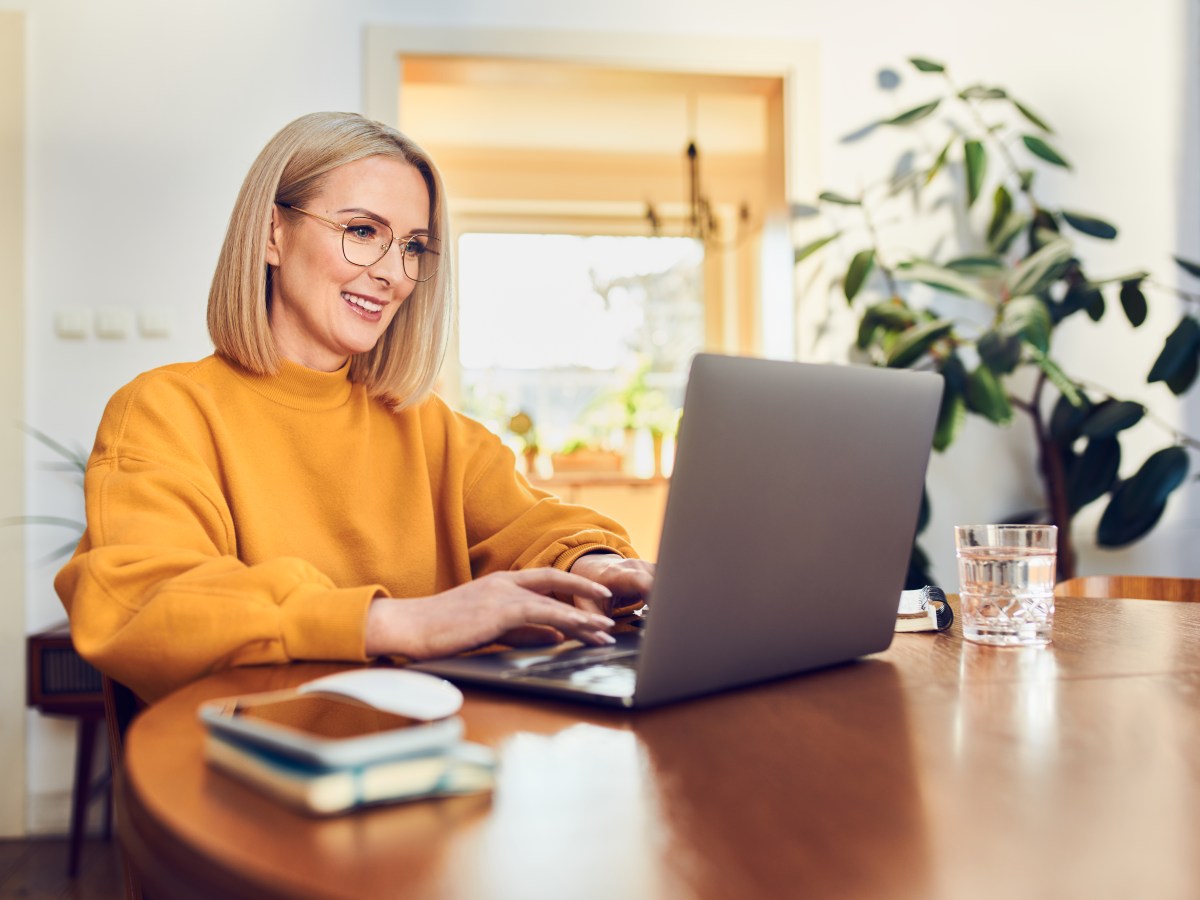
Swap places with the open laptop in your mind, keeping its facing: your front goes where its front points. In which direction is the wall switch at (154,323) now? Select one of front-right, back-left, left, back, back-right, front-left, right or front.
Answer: front

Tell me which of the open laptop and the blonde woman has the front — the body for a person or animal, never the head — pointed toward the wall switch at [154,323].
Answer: the open laptop

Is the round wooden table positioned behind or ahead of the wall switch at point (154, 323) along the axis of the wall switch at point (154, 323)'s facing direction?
ahead

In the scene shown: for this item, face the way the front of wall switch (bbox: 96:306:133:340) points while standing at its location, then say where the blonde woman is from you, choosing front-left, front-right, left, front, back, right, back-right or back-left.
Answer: front

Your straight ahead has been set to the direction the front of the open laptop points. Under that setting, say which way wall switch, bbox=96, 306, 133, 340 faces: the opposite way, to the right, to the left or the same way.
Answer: the opposite way

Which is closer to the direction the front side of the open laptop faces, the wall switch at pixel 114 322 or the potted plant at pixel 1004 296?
the wall switch

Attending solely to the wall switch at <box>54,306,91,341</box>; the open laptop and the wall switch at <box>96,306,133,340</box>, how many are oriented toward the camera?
2

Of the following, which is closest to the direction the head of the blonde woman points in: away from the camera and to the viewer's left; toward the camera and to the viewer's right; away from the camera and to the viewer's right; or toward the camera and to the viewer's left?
toward the camera and to the viewer's right

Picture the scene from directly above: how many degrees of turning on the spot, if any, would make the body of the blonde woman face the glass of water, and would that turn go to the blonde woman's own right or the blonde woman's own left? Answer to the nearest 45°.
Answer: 0° — they already face it

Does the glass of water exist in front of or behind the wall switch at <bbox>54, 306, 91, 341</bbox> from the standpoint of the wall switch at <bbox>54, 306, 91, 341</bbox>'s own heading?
in front

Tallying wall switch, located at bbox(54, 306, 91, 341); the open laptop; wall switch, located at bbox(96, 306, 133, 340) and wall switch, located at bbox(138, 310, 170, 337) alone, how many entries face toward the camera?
3

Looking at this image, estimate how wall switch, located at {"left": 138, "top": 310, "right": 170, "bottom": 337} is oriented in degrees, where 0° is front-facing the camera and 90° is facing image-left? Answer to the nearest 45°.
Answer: approximately 0°

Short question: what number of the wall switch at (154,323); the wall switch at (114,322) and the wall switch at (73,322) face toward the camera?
3

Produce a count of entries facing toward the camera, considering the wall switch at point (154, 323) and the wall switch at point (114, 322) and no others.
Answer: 2

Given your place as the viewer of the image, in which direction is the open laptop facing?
facing away from the viewer and to the left of the viewer

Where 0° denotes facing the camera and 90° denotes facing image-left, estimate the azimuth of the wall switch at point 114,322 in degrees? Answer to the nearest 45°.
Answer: approximately 0°
